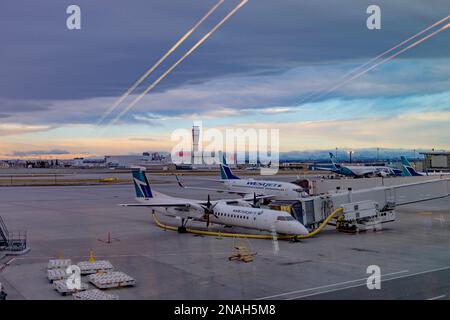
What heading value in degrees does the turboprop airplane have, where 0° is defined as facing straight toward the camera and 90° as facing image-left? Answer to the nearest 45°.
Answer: approximately 315°

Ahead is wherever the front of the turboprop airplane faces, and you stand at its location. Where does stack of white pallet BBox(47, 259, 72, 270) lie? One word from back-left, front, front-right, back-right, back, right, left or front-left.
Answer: right

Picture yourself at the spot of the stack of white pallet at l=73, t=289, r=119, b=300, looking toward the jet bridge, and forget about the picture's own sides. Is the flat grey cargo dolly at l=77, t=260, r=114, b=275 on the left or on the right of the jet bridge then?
left

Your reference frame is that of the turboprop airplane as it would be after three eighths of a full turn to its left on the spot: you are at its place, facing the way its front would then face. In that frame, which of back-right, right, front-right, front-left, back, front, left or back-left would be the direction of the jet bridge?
right

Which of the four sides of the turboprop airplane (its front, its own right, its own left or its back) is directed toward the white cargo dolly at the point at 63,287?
right

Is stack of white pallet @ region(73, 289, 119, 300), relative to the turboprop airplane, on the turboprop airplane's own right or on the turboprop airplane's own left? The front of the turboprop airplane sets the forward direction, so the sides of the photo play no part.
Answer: on the turboprop airplane's own right

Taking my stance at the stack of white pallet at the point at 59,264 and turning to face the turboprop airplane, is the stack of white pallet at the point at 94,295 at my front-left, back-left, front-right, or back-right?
back-right

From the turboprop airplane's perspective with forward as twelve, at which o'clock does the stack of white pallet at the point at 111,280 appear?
The stack of white pallet is roughly at 2 o'clock from the turboprop airplane.

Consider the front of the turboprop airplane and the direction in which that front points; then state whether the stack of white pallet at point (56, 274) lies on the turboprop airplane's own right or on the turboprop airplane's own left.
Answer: on the turboprop airplane's own right
